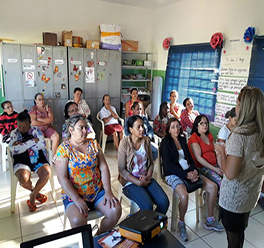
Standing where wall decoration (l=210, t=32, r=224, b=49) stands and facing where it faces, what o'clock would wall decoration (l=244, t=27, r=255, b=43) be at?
wall decoration (l=244, t=27, r=255, b=43) is roughly at 9 o'clock from wall decoration (l=210, t=32, r=224, b=49).

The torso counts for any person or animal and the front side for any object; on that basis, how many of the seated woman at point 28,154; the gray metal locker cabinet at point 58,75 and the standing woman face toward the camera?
2

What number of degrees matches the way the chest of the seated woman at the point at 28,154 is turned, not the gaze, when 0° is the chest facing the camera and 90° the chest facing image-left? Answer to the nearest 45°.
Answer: approximately 0°

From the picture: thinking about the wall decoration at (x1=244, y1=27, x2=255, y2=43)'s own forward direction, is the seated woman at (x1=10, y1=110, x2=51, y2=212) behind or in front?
in front

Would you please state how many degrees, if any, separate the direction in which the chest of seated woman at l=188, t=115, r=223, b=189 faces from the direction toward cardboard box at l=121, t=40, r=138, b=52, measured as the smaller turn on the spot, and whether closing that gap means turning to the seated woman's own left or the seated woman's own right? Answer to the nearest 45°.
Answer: approximately 180°

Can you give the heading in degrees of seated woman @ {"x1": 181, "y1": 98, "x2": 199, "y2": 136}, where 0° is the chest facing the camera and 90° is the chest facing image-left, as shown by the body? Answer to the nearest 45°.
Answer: approximately 315°

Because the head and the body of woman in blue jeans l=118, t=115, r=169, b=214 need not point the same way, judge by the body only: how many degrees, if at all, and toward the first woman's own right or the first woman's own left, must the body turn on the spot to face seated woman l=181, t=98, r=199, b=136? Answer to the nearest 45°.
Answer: approximately 135° to the first woman's own left

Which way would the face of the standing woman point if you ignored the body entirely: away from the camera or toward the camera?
away from the camera

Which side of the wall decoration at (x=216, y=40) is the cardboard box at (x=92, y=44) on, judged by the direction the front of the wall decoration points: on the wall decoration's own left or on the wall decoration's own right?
on the wall decoration's own right

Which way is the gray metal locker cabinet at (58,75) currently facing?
toward the camera

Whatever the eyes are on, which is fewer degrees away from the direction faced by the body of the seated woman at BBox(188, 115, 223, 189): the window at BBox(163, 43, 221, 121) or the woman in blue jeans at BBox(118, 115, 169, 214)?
the woman in blue jeans

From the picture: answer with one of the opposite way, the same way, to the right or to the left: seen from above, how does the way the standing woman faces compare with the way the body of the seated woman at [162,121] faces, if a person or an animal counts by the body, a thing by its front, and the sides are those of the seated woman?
the opposite way

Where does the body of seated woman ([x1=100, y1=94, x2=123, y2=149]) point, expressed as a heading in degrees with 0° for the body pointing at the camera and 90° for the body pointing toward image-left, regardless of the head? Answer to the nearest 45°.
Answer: approximately 315°

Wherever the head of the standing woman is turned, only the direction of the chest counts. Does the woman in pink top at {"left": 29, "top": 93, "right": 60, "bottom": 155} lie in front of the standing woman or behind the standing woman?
in front

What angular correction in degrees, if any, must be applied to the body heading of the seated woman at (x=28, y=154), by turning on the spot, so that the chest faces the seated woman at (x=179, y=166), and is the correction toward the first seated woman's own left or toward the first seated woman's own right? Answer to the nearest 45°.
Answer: approximately 45° to the first seated woman's own left

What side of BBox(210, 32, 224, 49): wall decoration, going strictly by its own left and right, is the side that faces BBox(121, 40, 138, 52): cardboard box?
right
